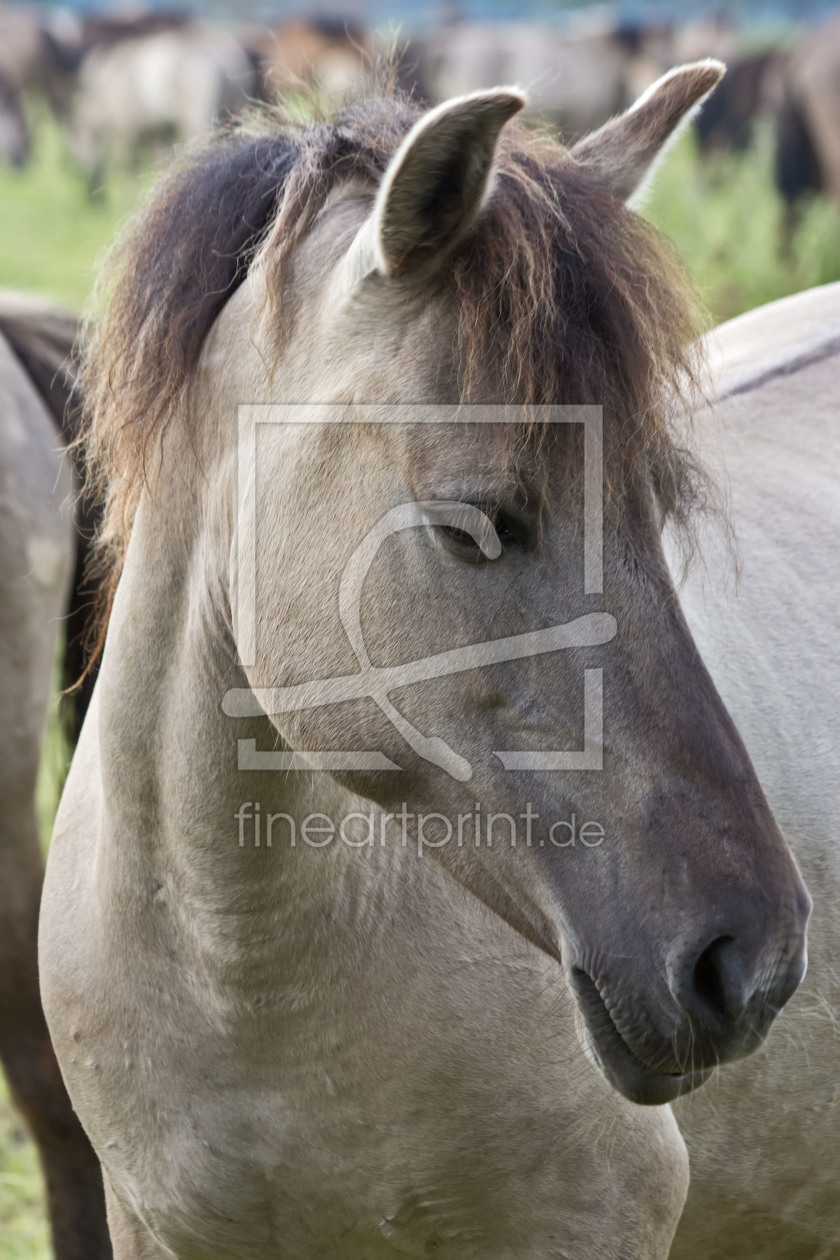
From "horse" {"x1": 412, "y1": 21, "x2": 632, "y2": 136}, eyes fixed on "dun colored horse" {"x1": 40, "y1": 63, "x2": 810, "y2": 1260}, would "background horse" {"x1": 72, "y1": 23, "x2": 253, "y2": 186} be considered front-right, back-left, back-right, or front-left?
front-right

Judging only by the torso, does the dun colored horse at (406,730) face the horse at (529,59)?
no

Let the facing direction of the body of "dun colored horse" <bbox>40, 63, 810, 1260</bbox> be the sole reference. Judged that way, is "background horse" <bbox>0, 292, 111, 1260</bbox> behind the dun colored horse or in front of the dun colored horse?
behind

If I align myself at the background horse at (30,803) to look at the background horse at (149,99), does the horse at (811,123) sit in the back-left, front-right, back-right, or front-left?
front-right
